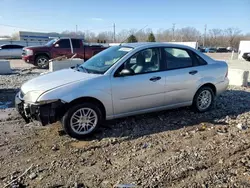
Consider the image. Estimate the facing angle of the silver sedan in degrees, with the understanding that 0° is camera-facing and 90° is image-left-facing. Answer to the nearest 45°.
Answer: approximately 45°

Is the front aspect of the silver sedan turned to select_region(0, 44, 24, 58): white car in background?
no

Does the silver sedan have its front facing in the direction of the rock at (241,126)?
no

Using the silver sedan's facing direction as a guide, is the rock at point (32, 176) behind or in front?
in front
